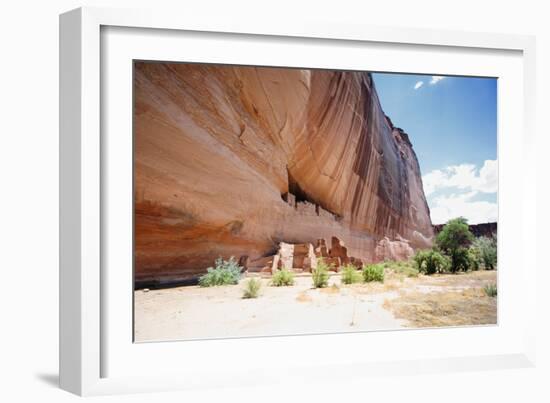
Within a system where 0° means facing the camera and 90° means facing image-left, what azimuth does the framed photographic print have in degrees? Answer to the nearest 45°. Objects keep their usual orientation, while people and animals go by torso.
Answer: approximately 315°
